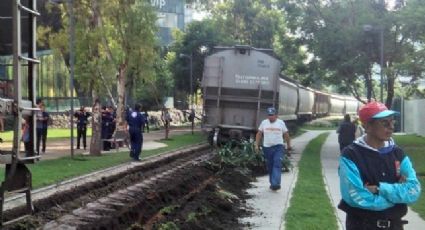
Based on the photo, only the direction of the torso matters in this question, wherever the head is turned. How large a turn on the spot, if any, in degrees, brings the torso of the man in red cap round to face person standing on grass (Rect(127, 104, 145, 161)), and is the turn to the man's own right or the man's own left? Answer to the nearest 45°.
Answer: approximately 180°

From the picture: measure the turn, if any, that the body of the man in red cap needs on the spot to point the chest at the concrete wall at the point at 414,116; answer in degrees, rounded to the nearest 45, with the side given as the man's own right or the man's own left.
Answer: approximately 135° to the man's own left

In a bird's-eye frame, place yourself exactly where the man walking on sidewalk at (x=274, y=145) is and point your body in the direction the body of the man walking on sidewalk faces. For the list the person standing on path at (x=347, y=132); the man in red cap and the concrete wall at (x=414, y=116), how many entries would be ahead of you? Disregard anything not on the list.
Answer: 1

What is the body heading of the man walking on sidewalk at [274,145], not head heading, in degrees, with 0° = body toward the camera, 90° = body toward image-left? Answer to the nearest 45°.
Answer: approximately 0°

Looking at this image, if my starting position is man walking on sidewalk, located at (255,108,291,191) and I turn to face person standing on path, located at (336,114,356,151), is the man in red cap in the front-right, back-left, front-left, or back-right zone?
back-right

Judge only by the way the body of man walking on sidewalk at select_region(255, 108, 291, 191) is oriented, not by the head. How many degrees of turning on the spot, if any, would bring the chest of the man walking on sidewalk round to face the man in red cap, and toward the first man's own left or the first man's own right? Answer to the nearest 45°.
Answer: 0° — they already face them

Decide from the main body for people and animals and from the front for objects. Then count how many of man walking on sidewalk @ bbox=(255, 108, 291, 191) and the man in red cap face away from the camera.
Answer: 0

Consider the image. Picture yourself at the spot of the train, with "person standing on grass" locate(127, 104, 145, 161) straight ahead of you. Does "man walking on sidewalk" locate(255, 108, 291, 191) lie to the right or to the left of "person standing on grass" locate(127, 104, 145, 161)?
left

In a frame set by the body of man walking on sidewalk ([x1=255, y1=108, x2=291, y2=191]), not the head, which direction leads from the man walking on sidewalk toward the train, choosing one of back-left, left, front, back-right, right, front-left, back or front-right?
back
